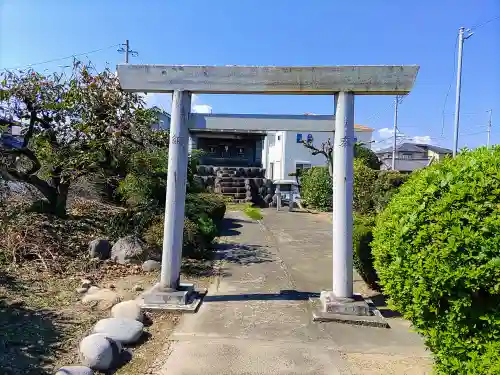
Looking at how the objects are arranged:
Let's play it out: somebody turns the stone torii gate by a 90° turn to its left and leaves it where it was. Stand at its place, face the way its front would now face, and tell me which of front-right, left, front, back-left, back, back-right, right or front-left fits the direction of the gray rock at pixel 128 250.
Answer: back-left

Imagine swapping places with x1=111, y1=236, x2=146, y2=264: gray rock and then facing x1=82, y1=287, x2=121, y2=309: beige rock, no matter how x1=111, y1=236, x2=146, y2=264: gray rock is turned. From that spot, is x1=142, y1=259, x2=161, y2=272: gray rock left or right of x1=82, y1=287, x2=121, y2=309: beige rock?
left

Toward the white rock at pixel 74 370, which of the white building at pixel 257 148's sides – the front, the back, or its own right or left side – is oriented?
front

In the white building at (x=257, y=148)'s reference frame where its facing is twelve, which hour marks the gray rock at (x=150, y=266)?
The gray rock is roughly at 12 o'clock from the white building.

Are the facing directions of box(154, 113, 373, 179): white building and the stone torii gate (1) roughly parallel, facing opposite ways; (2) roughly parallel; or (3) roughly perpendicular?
roughly parallel

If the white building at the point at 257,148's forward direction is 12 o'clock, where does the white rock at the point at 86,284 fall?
The white rock is roughly at 12 o'clock from the white building.

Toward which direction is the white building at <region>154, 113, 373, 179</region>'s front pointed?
toward the camera

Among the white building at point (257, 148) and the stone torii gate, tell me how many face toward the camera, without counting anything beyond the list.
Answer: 2
